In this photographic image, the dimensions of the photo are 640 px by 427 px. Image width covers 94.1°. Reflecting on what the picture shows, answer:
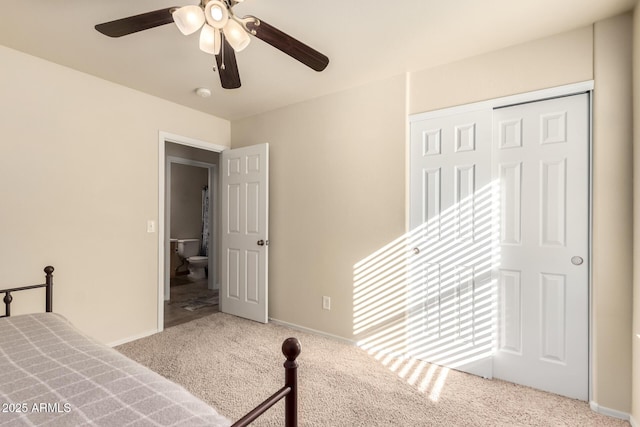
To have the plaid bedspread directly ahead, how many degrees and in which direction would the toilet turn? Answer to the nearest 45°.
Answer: approximately 45° to its right

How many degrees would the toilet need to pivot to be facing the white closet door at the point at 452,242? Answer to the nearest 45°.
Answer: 0° — it already faces it

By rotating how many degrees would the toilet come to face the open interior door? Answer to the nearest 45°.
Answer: approximately 45° to its right

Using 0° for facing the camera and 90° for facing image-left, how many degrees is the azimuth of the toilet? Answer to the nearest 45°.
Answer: approximately 315°

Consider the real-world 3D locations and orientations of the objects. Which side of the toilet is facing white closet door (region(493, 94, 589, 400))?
front

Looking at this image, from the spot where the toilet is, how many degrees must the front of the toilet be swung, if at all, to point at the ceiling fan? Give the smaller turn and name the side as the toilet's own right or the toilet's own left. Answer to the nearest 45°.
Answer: approximately 45° to the toilet's own right
